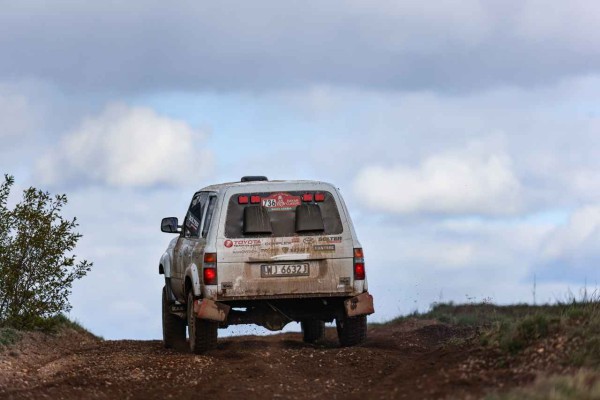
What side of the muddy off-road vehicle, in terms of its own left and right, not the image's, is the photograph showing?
back
